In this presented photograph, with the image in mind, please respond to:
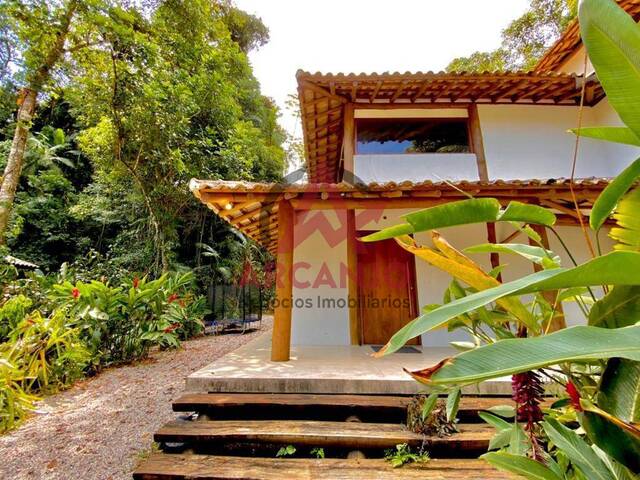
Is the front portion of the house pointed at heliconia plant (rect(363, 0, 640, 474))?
yes

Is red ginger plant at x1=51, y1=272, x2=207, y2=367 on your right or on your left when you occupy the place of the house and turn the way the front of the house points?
on your right

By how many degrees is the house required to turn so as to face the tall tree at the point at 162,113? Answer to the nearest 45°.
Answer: approximately 90° to its right

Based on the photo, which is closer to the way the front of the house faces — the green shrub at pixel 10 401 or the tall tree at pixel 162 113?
the green shrub

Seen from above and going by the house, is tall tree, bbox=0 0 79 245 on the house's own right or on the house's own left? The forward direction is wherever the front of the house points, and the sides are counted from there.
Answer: on the house's own right

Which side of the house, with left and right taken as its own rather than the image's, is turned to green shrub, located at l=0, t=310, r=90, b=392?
right

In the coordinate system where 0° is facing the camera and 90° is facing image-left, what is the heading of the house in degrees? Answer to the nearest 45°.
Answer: approximately 0°

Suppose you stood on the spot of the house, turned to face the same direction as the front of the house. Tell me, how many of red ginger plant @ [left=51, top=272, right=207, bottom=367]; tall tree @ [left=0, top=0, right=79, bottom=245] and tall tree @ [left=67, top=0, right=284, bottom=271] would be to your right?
3

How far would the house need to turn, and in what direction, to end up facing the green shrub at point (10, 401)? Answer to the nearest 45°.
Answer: approximately 45° to its right

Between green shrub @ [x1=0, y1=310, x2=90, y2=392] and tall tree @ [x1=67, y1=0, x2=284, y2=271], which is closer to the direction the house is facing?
the green shrub
